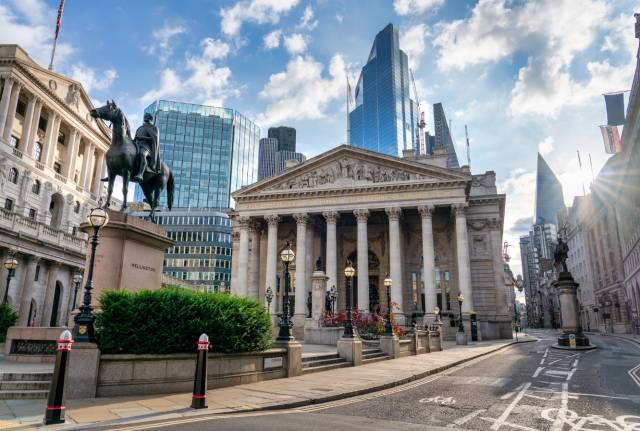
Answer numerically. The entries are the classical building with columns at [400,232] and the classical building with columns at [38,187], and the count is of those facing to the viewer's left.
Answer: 0

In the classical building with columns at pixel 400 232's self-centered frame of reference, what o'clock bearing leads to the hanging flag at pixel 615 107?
The hanging flag is roughly at 10 o'clock from the classical building with columns.

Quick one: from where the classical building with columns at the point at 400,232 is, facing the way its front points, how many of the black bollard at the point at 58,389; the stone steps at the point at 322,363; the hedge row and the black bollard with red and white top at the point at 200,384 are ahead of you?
4

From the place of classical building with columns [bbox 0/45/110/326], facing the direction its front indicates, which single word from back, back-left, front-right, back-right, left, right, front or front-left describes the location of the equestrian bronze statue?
front-right

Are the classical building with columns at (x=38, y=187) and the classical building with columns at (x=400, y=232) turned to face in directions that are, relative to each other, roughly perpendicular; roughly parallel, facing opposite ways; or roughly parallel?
roughly perpendicular

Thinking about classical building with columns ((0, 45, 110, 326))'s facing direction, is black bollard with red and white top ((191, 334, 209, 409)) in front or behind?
in front

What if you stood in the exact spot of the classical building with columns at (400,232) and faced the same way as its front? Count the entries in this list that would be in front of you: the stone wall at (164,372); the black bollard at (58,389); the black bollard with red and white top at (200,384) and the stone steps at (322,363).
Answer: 4

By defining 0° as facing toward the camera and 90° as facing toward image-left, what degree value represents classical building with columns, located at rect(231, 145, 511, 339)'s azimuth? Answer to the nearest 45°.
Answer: approximately 0°

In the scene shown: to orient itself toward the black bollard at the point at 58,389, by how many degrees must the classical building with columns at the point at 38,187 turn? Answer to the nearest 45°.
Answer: approximately 45° to its right

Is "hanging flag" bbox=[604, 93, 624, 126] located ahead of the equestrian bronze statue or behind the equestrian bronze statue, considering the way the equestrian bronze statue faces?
behind

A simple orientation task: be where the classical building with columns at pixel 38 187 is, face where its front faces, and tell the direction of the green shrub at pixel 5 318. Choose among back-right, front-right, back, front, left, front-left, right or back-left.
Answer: front-right

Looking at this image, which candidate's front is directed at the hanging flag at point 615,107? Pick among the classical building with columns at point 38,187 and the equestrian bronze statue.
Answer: the classical building with columns

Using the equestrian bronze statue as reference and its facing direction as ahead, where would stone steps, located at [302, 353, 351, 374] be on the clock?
The stone steps is roughly at 7 o'clock from the equestrian bronze statue.
